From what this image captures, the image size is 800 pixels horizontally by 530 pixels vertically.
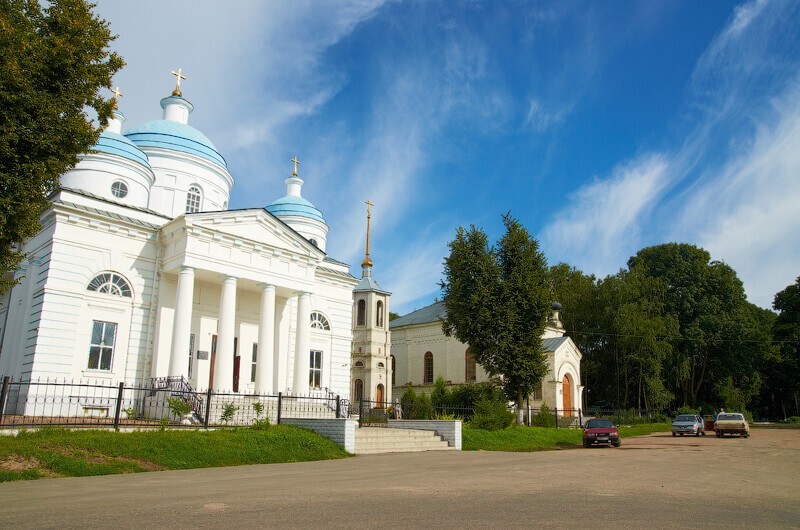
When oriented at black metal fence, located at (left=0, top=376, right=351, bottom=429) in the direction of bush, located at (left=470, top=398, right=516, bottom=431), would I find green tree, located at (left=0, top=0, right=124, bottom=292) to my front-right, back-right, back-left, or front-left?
back-right

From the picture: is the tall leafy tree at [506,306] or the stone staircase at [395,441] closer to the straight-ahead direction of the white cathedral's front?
the stone staircase

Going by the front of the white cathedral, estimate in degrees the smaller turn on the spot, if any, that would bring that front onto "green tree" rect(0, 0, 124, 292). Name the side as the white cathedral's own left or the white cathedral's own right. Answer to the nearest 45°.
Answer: approximately 45° to the white cathedral's own right
